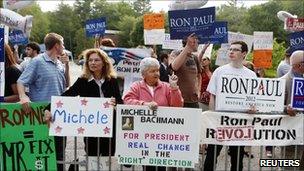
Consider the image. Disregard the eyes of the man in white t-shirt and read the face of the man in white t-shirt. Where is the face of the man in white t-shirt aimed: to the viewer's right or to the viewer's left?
to the viewer's left

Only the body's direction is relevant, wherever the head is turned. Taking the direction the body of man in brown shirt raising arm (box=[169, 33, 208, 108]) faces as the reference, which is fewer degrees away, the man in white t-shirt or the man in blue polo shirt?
the man in white t-shirt

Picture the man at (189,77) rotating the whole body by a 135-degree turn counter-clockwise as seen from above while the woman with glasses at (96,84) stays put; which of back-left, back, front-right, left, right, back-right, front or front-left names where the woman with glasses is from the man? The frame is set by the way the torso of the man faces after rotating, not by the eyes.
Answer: back-left

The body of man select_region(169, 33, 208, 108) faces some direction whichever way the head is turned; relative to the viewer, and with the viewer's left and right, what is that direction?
facing the viewer and to the right of the viewer

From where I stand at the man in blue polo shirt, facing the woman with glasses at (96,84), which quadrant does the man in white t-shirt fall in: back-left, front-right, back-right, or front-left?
front-left

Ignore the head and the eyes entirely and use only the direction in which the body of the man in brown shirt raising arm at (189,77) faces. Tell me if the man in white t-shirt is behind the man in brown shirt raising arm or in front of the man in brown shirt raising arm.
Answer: in front

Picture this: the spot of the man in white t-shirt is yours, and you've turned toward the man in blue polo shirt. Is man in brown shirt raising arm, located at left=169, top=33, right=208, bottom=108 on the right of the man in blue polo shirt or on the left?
right

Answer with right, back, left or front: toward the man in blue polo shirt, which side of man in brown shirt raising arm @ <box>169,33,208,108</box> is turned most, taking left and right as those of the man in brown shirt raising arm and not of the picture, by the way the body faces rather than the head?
right

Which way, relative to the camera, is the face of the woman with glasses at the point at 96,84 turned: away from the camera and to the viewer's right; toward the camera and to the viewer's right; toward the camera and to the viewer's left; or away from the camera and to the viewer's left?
toward the camera and to the viewer's right

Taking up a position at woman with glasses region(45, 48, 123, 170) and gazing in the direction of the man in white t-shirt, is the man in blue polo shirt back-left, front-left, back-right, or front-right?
back-left
